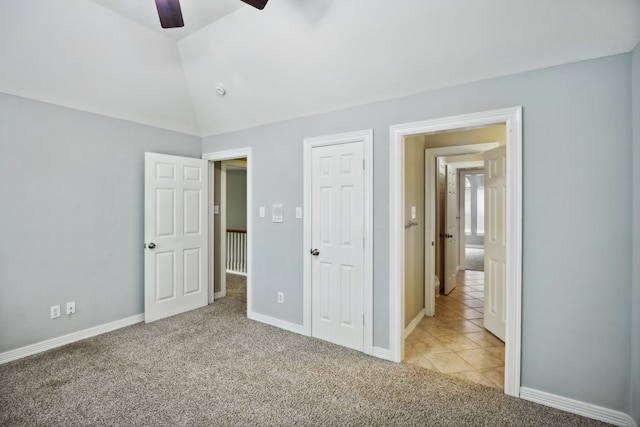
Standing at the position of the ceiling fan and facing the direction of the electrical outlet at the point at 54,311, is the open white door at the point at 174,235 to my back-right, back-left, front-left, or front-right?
front-right

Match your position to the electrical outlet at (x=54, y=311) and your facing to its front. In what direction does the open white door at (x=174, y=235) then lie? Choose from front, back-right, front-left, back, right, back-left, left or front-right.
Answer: left

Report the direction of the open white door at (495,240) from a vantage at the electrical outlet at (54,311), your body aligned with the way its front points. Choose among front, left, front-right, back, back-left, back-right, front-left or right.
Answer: front-left

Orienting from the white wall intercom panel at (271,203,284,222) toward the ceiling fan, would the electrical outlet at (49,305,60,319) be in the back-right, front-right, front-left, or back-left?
front-right

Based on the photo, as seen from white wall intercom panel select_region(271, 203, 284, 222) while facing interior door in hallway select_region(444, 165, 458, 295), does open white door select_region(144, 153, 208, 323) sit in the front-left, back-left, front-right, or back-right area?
back-left

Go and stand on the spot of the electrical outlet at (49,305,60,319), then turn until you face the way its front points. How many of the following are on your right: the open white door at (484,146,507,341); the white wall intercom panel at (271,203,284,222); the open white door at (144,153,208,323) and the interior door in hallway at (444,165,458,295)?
0

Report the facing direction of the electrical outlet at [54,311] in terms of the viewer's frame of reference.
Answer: facing the viewer

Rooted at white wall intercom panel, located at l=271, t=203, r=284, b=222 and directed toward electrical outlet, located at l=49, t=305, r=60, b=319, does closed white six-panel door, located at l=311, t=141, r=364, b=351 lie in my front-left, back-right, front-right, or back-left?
back-left

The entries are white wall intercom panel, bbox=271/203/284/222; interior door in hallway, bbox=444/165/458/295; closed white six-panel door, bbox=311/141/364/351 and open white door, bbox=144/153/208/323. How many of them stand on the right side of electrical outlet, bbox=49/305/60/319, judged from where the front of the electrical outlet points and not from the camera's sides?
0

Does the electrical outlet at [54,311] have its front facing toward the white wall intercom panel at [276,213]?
no

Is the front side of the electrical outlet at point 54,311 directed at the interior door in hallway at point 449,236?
no
